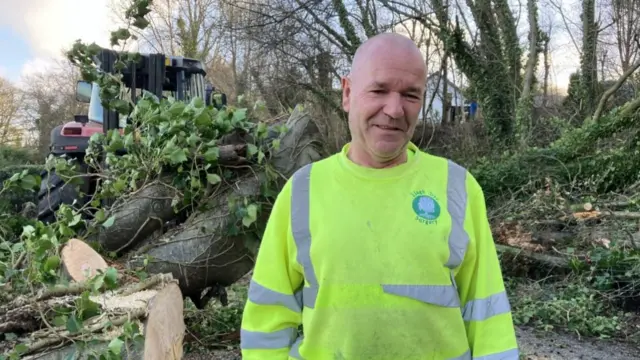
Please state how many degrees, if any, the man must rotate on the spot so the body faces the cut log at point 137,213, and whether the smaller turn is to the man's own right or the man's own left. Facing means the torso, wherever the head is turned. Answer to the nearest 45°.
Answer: approximately 135° to the man's own right

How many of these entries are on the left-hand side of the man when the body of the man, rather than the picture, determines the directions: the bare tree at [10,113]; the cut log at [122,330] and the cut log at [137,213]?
0

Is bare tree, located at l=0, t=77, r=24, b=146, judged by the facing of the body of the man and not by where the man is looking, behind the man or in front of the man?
behind

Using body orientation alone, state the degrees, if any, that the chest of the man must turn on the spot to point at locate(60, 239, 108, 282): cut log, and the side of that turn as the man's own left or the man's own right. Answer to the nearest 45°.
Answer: approximately 135° to the man's own right

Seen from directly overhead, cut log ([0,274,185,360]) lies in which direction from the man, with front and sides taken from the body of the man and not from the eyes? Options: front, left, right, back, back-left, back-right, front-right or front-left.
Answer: back-right

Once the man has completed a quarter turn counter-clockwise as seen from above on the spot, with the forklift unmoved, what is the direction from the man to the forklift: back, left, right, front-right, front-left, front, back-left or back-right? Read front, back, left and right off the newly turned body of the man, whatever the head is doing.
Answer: back-left

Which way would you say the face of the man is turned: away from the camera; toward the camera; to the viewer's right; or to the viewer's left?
toward the camera

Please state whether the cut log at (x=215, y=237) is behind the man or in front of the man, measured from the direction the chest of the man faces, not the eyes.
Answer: behind

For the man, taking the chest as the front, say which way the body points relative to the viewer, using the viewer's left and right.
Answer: facing the viewer

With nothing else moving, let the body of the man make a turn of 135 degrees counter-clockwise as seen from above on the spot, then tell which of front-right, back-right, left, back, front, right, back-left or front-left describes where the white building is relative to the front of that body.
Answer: front-left

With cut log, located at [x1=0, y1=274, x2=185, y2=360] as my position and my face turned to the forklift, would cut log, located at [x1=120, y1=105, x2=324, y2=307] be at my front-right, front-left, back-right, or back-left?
front-right
